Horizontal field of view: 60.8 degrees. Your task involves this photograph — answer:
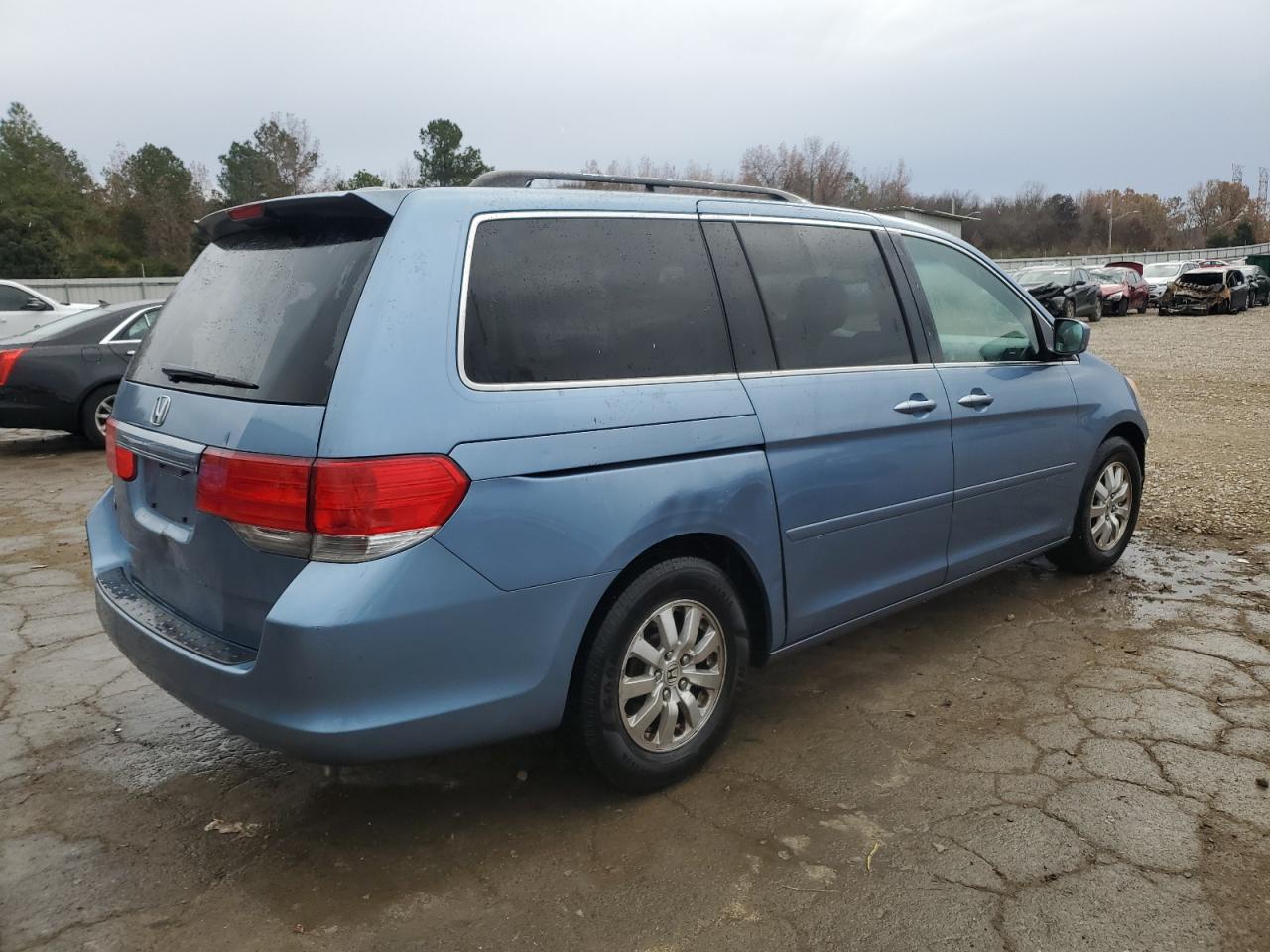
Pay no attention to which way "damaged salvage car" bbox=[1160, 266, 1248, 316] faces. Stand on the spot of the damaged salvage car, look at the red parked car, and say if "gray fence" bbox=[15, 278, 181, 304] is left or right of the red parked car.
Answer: left

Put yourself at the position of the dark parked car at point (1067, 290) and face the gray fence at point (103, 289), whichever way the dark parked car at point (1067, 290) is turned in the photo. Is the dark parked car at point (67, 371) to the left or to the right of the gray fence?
left

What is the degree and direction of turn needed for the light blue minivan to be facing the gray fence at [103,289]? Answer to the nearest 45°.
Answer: approximately 90° to its left

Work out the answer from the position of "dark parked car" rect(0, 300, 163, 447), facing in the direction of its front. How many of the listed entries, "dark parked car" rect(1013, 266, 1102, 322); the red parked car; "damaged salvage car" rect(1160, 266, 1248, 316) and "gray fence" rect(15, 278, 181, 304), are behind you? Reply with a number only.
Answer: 0

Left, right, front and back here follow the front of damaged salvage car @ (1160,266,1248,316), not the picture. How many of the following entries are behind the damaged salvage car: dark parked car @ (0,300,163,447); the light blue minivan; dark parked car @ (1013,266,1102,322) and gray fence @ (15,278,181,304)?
0

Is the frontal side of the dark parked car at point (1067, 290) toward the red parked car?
no

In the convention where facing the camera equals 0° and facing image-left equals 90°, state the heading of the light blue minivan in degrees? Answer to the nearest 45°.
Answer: approximately 225°

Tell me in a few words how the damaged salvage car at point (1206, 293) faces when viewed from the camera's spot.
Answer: facing the viewer and to the left of the viewer

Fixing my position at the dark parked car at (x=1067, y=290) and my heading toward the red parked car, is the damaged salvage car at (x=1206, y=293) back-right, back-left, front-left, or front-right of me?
front-right

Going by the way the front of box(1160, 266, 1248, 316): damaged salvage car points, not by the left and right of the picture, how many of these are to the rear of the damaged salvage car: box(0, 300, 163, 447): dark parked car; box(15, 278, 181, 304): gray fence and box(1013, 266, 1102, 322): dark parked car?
0

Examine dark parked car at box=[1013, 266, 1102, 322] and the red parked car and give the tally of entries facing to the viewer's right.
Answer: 0

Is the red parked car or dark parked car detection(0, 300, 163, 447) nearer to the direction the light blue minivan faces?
the red parked car

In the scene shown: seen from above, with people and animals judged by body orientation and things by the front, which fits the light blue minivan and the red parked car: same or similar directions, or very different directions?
very different directions

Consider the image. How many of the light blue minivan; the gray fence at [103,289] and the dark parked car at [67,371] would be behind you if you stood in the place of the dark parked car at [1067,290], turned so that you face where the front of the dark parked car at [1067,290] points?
0

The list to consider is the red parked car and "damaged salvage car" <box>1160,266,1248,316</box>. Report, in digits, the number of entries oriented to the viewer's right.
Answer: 0

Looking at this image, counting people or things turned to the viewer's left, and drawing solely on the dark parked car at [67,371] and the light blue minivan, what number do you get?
0

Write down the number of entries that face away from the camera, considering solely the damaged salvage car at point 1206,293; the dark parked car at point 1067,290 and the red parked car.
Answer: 0

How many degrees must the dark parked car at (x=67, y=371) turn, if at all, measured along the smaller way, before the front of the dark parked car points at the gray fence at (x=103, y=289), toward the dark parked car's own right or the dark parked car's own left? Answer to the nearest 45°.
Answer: approximately 45° to the dark parked car's own left
